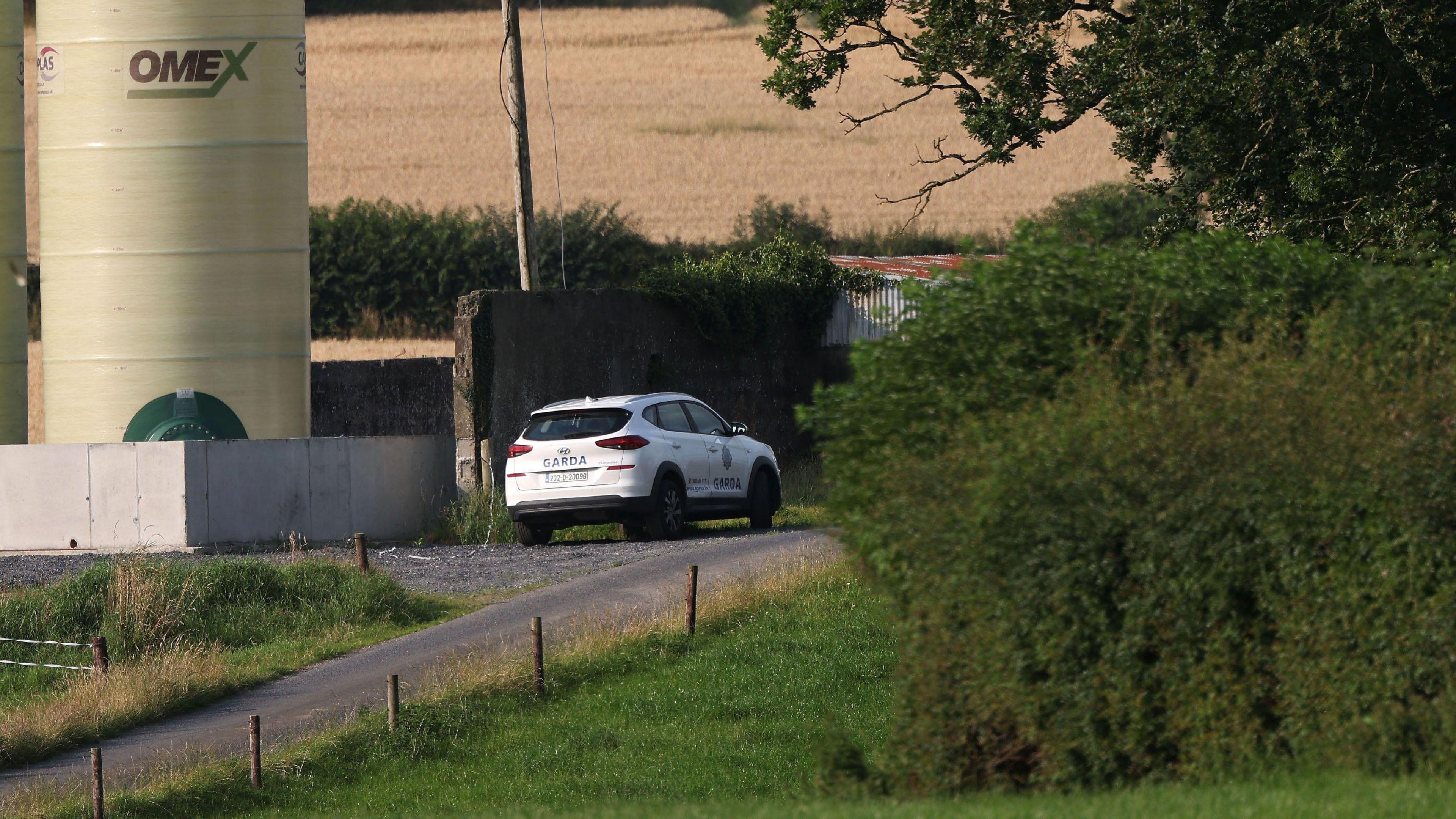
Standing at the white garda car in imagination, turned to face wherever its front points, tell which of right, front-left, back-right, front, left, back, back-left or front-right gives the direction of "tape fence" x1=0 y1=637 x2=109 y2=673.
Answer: back

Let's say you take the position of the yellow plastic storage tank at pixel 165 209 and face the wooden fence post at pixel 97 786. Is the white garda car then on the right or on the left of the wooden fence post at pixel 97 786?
left

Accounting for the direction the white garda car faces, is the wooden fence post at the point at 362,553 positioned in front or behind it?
behind

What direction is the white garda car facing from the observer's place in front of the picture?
facing away from the viewer and to the right of the viewer

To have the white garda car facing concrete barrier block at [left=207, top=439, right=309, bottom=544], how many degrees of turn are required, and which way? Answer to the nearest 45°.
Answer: approximately 135° to its left

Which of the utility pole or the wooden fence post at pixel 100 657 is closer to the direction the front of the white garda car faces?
the utility pole

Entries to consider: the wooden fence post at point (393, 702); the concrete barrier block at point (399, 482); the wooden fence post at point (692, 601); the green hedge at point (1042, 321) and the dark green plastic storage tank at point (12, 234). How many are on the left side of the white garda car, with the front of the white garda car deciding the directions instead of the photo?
2

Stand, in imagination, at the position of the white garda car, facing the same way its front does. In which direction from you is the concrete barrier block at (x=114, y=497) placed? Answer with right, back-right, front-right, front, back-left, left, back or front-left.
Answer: back-left

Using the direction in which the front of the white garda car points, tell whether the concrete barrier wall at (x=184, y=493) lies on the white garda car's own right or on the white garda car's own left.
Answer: on the white garda car's own left

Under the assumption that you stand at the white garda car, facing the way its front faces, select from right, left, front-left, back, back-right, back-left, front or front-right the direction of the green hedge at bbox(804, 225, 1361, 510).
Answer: back-right

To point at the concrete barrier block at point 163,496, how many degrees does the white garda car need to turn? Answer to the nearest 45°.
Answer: approximately 135° to its left

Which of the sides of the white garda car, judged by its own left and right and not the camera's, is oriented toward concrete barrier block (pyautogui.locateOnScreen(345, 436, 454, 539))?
left

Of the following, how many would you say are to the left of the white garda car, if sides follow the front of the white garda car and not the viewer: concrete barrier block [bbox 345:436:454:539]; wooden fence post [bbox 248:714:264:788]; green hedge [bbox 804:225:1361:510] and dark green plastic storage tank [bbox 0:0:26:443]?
2

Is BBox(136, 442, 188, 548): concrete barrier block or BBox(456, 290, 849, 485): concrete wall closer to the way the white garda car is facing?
the concrete wall

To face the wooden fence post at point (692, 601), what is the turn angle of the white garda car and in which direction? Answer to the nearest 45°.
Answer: approximately 135° to its right

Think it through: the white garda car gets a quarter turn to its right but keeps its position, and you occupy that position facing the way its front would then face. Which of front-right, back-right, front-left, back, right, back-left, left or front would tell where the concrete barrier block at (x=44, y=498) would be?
back-right

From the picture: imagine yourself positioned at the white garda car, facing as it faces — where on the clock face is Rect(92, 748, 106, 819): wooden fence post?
The wooden fence post is roughly at 5 o'clock from the white garda car.
